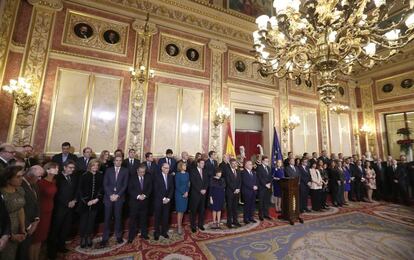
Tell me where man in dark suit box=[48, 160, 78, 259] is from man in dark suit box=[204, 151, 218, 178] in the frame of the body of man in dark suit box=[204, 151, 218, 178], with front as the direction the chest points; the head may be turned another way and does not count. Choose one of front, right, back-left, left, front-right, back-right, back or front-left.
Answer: right

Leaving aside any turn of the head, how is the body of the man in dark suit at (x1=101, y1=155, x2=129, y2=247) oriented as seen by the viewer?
toward the camera

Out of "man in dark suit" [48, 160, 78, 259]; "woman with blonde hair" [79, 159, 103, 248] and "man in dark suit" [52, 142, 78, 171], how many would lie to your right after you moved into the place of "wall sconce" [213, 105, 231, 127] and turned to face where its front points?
3

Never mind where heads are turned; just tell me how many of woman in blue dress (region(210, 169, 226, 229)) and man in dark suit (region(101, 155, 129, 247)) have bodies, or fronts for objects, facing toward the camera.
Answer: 2

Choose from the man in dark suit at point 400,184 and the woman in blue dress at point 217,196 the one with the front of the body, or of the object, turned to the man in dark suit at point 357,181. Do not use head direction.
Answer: the man in dark suit at point 400,184

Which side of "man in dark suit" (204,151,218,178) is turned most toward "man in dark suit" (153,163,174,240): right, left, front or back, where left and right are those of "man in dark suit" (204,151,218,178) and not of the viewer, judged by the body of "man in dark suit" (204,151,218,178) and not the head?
right

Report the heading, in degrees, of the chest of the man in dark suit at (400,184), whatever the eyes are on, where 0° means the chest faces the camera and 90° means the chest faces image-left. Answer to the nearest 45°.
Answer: approximately 45°

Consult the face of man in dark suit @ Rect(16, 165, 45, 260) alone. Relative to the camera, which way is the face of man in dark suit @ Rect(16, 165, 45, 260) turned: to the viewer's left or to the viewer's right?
to the viewer's right

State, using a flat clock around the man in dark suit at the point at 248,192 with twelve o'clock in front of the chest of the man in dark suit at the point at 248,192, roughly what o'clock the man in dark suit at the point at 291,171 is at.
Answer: the man in dark suit at the point at 291,171 is roughly at 9 o'clock from the man in dark suit at the point at 248,192.

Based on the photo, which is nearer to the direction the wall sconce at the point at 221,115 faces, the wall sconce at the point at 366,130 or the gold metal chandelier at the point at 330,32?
the gold metal chandelier

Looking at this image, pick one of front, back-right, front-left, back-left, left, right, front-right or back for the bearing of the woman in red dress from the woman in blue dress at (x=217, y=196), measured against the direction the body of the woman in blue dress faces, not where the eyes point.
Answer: front-right

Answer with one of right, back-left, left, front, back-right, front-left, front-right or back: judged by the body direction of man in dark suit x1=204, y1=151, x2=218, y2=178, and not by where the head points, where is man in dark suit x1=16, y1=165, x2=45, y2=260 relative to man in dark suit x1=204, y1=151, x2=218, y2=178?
right

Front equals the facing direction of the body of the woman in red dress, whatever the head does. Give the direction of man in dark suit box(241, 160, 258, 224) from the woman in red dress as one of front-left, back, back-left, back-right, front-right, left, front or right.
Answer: front-left

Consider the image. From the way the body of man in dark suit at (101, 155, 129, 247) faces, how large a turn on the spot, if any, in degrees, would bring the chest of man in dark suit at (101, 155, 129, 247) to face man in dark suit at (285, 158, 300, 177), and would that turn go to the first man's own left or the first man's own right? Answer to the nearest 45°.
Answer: approximately 90° to the first man's own left

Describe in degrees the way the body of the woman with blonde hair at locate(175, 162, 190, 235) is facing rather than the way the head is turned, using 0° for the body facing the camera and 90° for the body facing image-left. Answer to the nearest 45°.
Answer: approximately 315°

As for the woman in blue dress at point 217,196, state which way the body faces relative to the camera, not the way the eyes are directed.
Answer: toward the camera

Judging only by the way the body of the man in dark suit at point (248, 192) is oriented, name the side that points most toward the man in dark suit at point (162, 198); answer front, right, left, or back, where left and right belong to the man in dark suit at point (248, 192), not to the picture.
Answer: right
